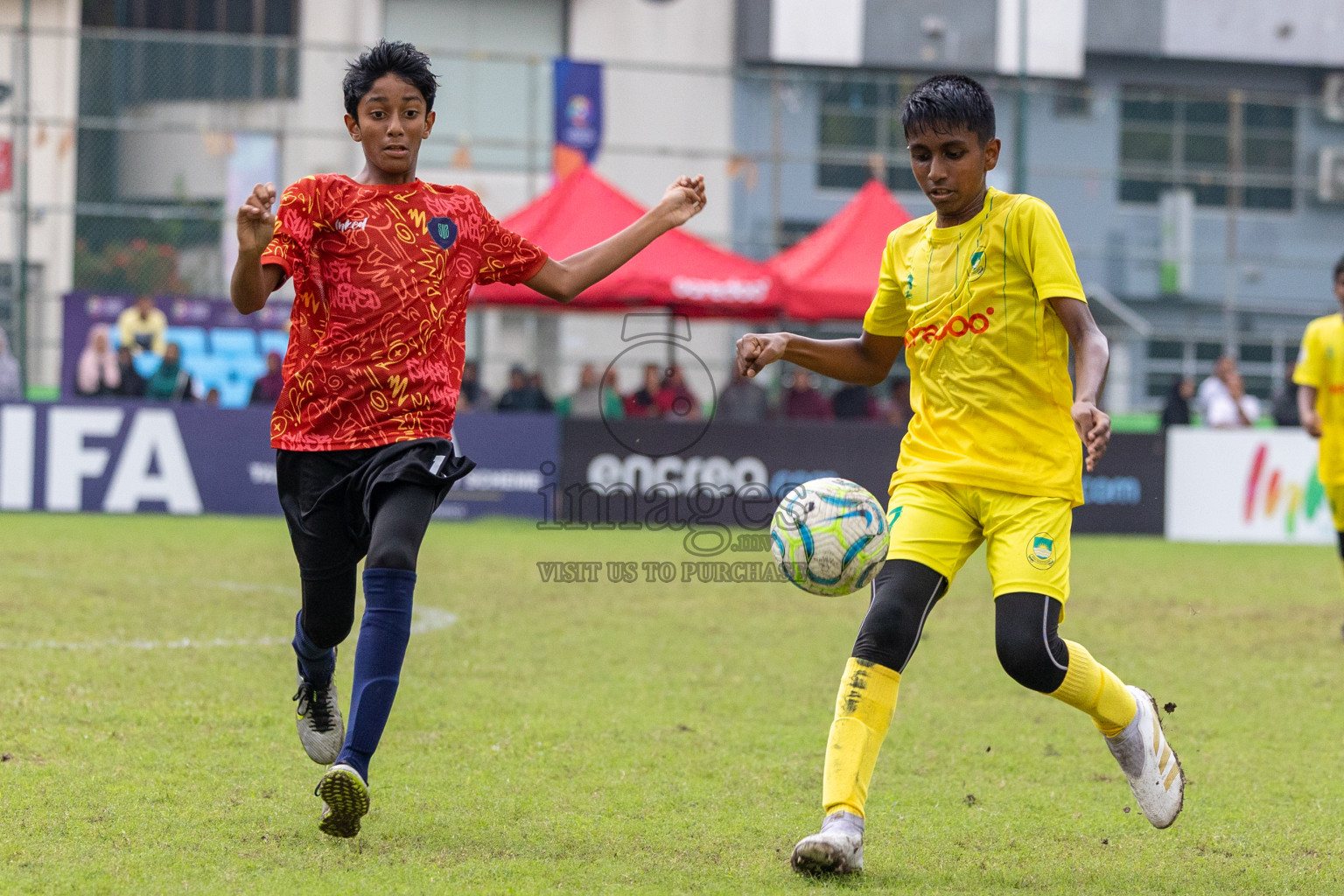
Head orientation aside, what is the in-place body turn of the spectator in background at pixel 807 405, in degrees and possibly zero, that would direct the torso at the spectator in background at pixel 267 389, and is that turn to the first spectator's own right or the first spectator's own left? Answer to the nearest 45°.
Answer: approximately 90° to the first spectator's own right

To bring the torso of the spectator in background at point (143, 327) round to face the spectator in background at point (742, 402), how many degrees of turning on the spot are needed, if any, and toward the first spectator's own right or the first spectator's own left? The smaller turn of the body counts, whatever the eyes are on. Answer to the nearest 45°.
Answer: approximately 45° to the first spectator's own left

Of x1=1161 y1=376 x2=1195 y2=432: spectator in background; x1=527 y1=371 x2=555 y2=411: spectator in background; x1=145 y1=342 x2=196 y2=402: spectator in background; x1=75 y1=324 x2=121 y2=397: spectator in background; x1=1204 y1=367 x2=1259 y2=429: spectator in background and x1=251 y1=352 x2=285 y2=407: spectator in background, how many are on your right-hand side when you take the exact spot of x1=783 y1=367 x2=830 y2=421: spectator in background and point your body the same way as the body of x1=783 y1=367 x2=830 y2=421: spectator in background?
4

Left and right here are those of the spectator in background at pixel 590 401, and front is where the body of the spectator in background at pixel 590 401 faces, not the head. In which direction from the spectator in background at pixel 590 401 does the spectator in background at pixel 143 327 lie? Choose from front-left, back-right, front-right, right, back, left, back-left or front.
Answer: right

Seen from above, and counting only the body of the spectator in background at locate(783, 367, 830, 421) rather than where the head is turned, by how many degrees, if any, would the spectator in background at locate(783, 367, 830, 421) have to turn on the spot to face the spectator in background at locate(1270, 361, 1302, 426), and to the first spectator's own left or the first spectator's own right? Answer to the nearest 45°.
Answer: approximately 135° to the first spectator's own left

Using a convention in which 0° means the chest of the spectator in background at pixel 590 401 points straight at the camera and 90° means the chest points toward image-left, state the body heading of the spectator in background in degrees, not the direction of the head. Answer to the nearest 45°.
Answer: approximately 0°

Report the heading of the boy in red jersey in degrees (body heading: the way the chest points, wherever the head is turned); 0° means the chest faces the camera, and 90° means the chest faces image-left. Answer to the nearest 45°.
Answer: approximately 0°
